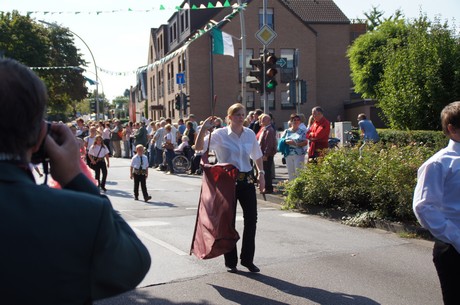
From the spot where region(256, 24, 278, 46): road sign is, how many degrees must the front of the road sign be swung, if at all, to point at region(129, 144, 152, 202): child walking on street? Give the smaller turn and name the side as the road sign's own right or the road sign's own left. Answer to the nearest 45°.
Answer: approximately 45° to the road sign's own right

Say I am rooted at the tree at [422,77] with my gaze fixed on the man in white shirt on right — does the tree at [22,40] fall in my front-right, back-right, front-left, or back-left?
back-right

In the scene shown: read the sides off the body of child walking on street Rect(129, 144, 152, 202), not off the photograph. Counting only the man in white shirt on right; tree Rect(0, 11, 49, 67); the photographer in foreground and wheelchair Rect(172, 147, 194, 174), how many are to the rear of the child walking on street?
2

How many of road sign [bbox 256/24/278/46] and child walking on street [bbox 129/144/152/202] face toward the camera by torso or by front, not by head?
2
